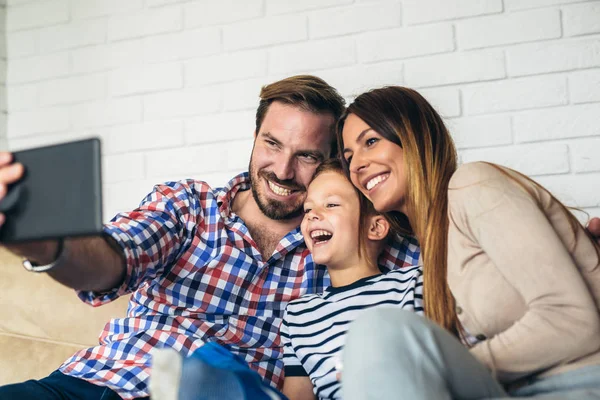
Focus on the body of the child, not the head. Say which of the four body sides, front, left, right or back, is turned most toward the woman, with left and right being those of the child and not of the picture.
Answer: left

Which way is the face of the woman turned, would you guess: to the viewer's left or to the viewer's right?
to the viewer's left

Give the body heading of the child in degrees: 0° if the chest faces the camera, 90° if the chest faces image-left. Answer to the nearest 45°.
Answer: approximately 45°
